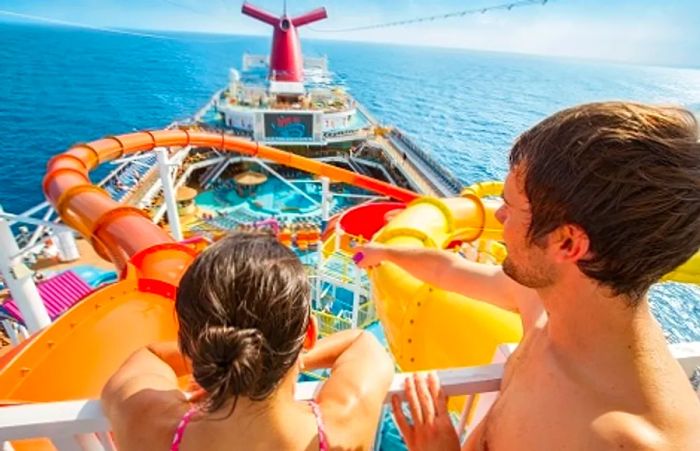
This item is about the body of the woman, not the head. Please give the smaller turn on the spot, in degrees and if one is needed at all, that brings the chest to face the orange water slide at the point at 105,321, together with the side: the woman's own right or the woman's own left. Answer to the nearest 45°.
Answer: approximately 45° to the woman's own left

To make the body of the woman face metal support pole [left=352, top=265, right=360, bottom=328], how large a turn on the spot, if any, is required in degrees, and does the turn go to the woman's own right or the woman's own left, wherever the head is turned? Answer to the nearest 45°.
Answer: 0° — they already face it

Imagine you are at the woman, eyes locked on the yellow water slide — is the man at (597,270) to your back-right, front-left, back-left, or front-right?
front-right

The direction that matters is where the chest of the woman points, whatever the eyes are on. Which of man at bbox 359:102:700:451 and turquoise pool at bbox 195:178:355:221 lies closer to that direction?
the turquoise pool

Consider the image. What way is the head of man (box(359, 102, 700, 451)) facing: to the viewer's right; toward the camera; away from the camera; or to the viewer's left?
to the viewer's left

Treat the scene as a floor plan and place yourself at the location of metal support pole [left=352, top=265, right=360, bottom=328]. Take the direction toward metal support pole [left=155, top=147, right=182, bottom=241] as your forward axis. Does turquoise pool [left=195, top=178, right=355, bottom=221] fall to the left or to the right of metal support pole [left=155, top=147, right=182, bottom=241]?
right

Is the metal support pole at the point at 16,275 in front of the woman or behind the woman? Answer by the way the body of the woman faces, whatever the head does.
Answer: in front

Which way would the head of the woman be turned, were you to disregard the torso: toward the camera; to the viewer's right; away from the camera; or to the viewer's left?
away from the camera

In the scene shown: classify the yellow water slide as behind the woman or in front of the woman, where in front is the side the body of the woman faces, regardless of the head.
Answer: in front

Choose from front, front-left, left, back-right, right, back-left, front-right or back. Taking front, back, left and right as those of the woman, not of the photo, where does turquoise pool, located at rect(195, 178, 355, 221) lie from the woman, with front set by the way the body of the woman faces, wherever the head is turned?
front

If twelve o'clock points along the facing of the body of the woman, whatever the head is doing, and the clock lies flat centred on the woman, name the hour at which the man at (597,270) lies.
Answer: The man is roughly at 3 o'clock from the woman.

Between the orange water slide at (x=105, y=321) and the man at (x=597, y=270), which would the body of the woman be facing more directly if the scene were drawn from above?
the orange water slide

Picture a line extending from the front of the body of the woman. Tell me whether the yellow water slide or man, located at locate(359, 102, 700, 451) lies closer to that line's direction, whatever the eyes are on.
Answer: the yellow water slide

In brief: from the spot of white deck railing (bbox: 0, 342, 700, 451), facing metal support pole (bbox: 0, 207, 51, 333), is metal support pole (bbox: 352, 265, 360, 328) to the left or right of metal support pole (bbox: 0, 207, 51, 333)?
right

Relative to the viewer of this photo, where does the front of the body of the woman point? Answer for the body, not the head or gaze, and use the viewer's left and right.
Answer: facing away from the viewer

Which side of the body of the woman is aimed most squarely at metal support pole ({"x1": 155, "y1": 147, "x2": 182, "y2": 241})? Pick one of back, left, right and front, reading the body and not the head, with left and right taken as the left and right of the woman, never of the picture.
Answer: front
